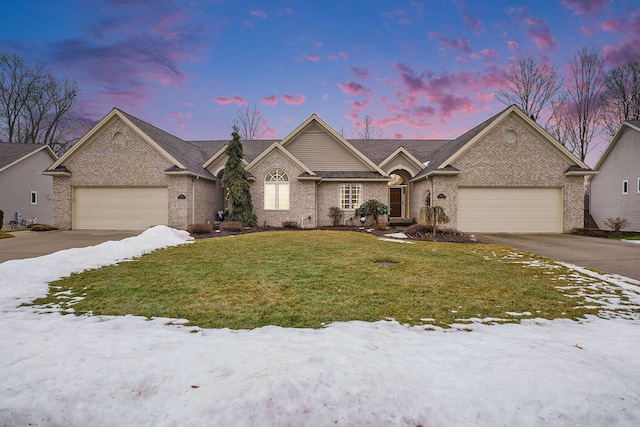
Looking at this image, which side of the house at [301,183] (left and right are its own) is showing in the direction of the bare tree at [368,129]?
back

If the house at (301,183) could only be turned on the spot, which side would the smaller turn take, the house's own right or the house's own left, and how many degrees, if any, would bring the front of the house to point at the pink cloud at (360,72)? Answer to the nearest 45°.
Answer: approximately 135° to the house's own left

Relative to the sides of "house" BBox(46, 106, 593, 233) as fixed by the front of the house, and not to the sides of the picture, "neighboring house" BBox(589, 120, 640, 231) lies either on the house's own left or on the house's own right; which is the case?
on the house's own left

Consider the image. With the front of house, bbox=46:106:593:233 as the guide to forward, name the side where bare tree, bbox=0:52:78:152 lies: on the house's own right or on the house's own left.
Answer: on the house's own right

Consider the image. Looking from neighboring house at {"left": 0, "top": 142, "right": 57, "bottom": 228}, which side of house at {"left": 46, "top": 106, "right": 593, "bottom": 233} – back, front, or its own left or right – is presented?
right

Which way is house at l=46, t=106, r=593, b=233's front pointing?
toward the camera

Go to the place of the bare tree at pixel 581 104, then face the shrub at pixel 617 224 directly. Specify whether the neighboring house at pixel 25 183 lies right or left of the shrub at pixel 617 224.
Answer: right
